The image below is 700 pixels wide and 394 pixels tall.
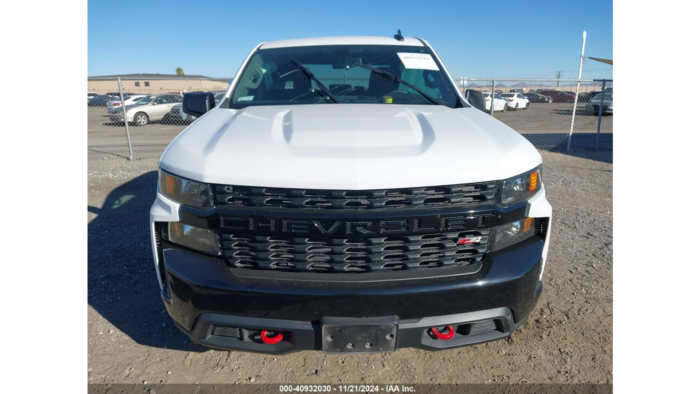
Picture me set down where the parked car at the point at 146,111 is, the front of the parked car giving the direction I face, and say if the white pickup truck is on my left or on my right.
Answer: on my left

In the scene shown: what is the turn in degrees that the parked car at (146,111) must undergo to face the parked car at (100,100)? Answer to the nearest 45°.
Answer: approximately 90° to its right

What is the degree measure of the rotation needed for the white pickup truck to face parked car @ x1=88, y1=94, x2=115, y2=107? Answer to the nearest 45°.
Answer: approximately 135° to its right

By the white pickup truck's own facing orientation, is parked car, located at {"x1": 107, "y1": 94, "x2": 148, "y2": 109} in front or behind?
behind

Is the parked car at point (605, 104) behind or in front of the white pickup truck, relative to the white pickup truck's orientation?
behind

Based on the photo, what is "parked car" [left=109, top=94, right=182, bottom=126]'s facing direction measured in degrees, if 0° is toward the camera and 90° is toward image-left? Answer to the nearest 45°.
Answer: approximately 45°

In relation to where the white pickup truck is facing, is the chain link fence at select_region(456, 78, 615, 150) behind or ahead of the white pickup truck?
behind

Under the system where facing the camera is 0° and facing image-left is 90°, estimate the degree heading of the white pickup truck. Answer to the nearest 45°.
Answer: approximately 0°
